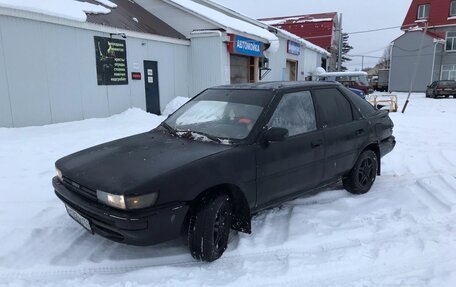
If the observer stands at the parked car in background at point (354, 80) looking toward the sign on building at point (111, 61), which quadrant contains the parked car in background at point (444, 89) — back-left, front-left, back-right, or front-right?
back-left

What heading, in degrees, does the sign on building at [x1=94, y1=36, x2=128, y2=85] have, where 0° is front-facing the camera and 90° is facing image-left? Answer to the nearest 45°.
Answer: approximately 315°

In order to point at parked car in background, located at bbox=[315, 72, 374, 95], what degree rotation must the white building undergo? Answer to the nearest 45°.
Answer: approximately 90° to its left

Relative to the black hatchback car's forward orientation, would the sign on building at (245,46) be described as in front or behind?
behind

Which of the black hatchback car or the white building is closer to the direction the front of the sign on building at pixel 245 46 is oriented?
the black hatchback car

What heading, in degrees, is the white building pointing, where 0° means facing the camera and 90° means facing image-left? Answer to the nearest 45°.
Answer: approximately 315°

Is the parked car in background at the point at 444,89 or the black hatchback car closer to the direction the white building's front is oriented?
the black hatchback car

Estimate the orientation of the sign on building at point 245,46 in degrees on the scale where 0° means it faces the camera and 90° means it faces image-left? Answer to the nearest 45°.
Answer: approximately 315°

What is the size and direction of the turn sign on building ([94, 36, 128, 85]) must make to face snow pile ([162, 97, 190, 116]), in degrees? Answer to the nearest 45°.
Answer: approximately 90° to its left
